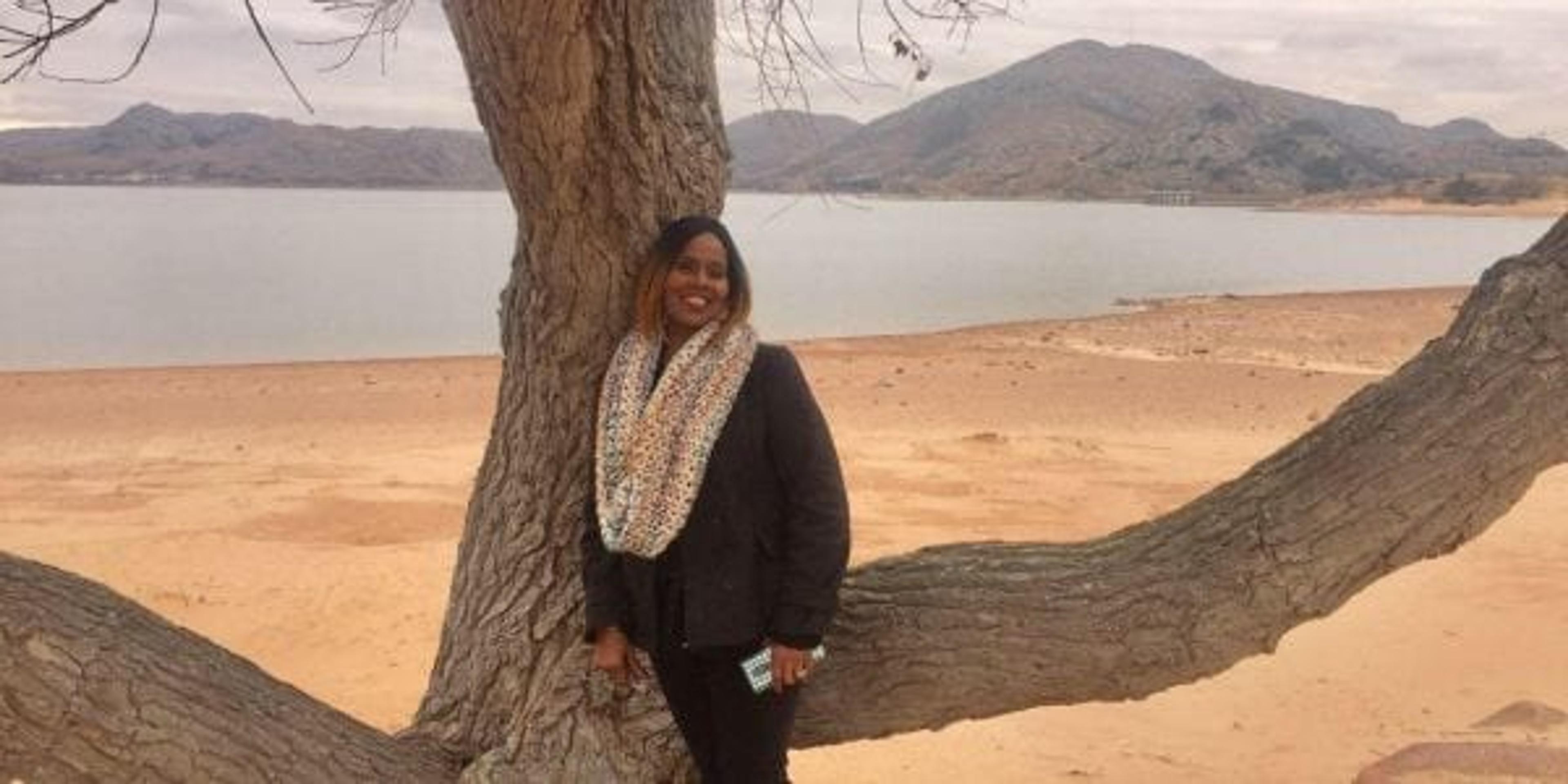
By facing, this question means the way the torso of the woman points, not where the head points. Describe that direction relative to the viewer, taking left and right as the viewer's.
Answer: facing the viewer and to the left of the viewer
